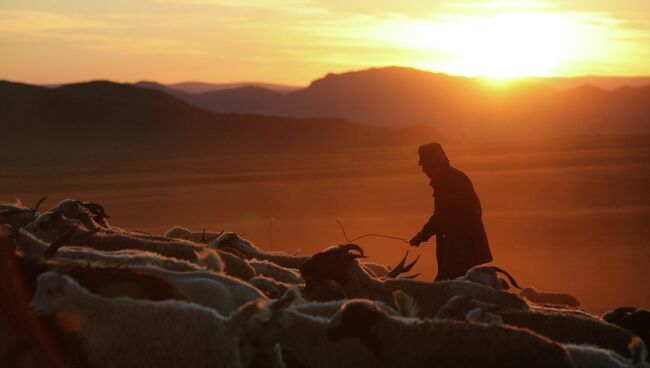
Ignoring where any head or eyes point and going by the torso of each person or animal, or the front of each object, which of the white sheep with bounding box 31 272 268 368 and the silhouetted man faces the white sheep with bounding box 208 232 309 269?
the silhouetted man

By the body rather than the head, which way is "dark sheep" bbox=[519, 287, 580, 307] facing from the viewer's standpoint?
to the viewer's left

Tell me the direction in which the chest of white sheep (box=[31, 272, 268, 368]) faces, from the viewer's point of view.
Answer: to the viewer's left

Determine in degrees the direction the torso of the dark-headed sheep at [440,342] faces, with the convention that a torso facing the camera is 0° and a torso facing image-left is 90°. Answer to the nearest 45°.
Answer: approximately 90°

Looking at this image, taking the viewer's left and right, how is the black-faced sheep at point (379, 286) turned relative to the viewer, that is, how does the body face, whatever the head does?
facing to the left of the viewer

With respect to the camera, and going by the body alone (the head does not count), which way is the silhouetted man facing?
to the viewer's left

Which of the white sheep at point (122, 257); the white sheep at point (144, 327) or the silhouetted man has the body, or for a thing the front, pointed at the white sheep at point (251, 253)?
the silhouetted man

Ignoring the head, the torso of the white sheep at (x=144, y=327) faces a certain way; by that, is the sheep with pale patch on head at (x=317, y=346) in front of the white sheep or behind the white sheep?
behind

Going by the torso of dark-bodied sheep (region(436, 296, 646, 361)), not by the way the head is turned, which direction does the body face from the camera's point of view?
to the viewer's left

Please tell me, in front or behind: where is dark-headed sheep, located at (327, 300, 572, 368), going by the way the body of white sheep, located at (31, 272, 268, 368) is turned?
behind

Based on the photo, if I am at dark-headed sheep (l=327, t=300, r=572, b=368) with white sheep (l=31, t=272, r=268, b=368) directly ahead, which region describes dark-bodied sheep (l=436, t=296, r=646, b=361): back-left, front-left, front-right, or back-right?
back-right
